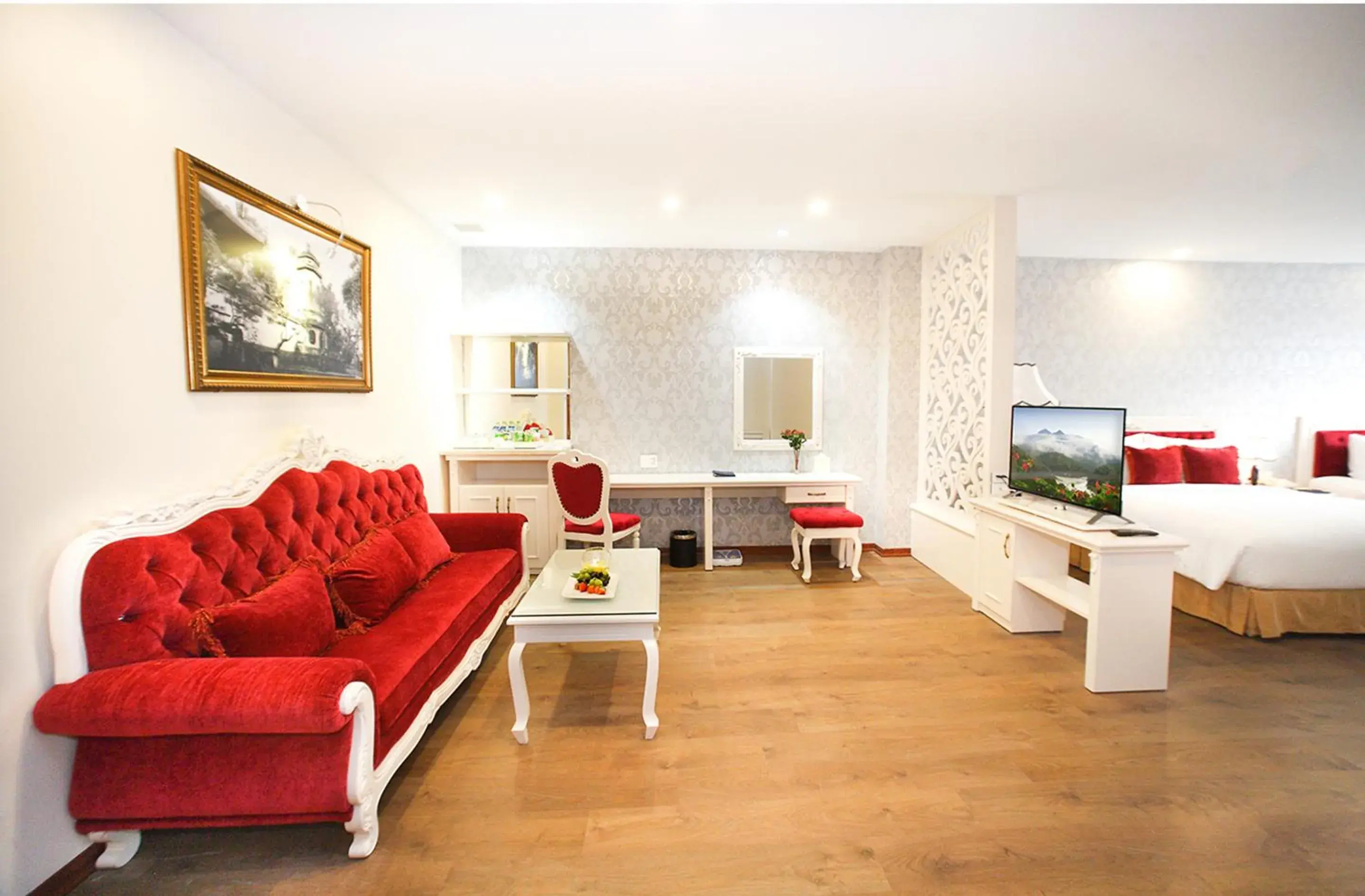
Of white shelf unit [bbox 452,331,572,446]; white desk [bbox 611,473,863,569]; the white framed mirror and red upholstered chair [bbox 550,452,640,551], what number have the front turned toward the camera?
3

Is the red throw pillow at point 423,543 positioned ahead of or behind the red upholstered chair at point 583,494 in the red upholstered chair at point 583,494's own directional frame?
behind

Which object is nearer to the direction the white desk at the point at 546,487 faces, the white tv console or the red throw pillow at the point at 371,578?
the red throw pillow

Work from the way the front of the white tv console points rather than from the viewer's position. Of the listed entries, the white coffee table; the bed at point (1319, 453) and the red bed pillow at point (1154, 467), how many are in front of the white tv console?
1

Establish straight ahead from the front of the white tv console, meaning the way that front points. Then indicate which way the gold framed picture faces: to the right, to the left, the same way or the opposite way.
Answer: the opposite way

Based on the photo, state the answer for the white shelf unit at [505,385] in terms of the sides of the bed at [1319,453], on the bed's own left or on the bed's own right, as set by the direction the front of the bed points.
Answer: on the bed's own right

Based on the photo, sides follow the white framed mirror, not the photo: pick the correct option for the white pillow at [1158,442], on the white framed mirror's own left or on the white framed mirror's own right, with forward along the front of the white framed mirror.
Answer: on the white framed mirror's own left

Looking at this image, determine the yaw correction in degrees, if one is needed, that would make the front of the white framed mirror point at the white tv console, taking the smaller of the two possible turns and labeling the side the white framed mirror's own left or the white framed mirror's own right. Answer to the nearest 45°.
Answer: approximately 45° to the white framed mirror's own left

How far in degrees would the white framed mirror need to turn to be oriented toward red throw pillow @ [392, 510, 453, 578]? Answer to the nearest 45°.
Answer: approximately 45° to its right

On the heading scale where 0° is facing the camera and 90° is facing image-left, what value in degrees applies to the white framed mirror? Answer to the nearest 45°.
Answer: approximately 0°

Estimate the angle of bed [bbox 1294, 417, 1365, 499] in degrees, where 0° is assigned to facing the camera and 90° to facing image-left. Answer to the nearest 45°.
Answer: approximately 315°

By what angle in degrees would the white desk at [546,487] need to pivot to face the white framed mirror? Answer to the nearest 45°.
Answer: approximately 90° to its left
